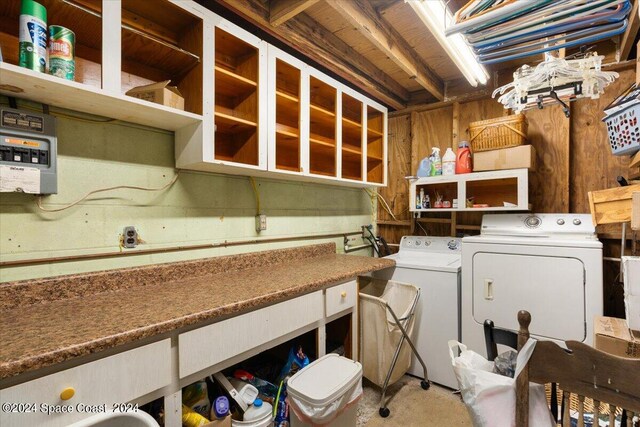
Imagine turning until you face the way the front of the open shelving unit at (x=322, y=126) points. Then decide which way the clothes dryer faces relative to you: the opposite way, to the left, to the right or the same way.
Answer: to the right

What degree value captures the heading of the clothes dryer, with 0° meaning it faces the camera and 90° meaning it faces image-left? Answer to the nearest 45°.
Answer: approximately 0°

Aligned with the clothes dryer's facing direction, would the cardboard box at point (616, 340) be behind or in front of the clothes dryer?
in front

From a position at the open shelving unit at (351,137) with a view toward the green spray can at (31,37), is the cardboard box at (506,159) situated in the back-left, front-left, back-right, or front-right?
back-left

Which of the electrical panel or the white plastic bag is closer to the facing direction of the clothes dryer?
the white plastic bag

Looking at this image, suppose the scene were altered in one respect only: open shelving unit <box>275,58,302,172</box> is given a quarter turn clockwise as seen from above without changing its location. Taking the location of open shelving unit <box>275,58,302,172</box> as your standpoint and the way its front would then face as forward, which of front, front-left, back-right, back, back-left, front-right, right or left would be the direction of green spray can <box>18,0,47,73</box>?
front

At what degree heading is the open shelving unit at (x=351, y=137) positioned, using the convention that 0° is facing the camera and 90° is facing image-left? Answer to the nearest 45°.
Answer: approximately 315°

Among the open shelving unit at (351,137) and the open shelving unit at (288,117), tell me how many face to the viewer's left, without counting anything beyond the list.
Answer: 0

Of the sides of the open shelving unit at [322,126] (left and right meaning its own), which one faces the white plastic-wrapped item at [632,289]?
front

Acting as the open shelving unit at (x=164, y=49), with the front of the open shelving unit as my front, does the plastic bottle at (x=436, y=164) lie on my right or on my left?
on my left

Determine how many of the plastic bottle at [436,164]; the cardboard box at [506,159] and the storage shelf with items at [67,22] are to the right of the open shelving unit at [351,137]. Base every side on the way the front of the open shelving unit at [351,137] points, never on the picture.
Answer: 1
